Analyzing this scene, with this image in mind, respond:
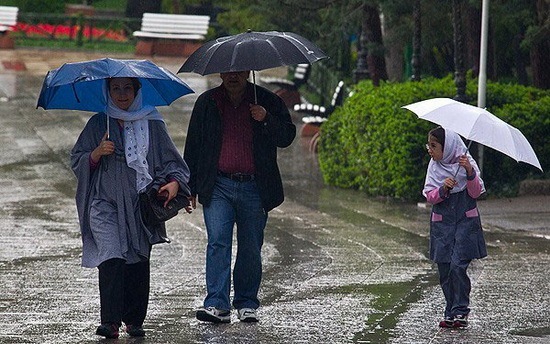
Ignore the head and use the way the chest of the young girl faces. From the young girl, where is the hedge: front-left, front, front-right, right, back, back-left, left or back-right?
back-right

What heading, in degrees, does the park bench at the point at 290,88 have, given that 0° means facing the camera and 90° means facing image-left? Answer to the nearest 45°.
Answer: approximately 90°

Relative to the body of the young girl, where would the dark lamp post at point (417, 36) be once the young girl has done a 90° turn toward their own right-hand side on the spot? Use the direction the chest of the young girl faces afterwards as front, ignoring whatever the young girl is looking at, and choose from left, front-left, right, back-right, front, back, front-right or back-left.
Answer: front-right

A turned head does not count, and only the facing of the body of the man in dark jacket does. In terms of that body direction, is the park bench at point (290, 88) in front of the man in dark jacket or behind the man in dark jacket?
behind

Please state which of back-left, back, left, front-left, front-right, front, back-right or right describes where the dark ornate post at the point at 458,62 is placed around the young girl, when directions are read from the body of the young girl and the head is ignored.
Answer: back-right

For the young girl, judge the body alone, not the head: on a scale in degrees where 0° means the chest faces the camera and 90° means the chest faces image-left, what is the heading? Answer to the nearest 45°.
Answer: approximately 45°

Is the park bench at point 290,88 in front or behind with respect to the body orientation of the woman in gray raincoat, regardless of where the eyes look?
behind

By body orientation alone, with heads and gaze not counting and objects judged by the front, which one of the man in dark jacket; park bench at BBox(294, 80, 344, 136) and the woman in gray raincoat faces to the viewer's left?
the park bench

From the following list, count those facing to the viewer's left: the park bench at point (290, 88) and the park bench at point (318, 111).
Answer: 2

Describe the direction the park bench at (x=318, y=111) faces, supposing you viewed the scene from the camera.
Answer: facing to the left of the viewer
